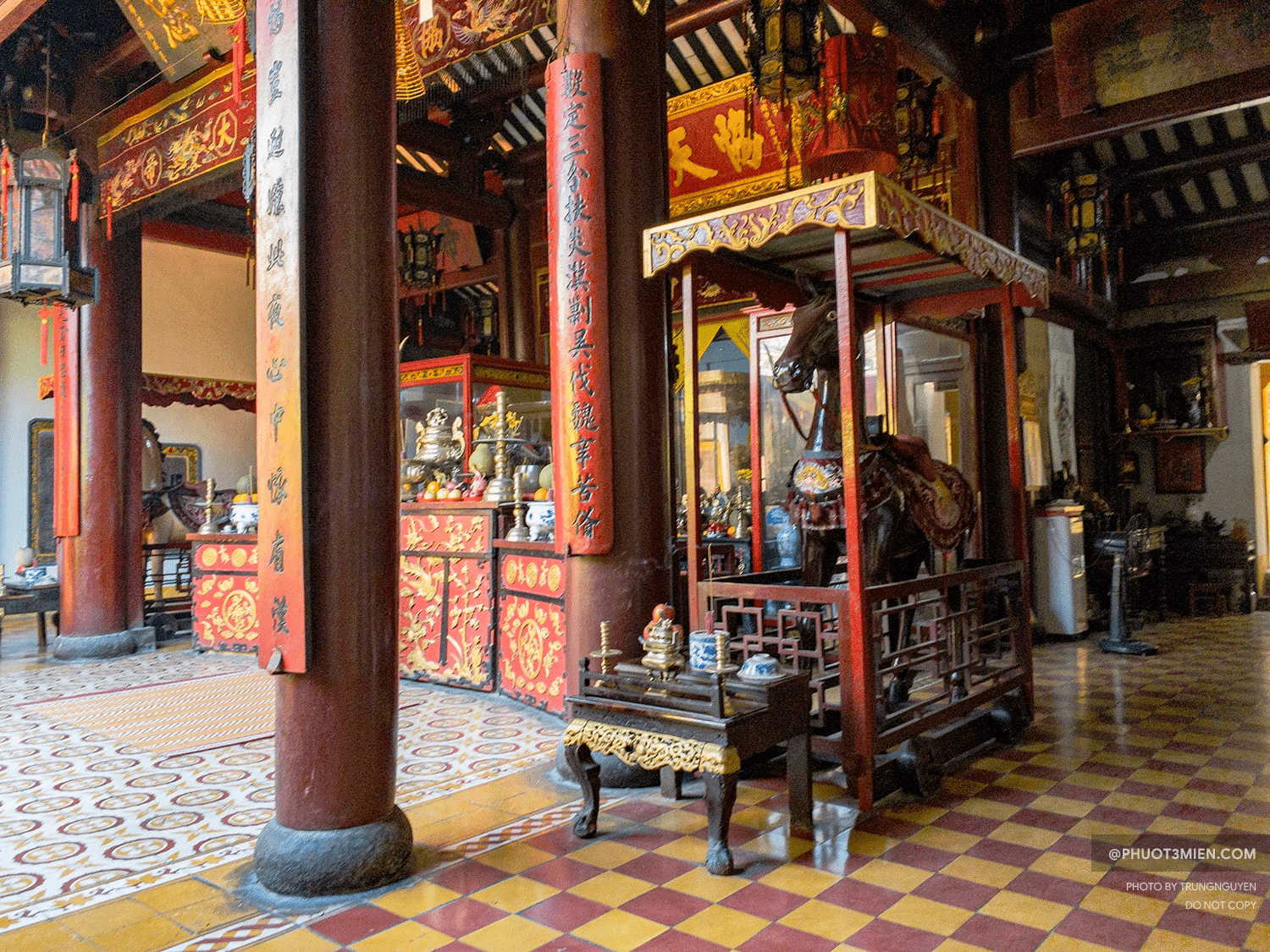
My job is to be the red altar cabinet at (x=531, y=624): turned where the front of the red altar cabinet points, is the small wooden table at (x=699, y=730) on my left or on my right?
on my left

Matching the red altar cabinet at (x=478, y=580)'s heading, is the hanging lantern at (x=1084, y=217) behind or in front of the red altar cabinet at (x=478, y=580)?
behind

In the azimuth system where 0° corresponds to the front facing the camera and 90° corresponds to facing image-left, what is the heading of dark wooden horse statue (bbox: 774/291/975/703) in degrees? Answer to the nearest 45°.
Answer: approximately 45°

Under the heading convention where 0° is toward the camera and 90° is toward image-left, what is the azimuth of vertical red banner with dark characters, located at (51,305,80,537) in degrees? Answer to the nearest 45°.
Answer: approximately 45°

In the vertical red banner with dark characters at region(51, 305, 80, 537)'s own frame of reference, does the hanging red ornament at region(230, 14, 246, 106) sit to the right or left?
on its left

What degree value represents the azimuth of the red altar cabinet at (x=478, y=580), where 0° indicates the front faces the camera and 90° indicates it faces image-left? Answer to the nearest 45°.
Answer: approximately 45°

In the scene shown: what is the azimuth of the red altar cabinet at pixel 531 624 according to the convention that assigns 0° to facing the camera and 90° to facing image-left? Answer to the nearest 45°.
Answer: approximately 45°

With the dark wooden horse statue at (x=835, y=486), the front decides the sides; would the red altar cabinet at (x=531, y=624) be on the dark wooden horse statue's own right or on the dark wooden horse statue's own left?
on the dark wooden horse statue's own right

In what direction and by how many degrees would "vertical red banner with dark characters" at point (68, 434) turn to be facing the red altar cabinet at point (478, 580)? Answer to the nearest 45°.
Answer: approximately 90° to its left
